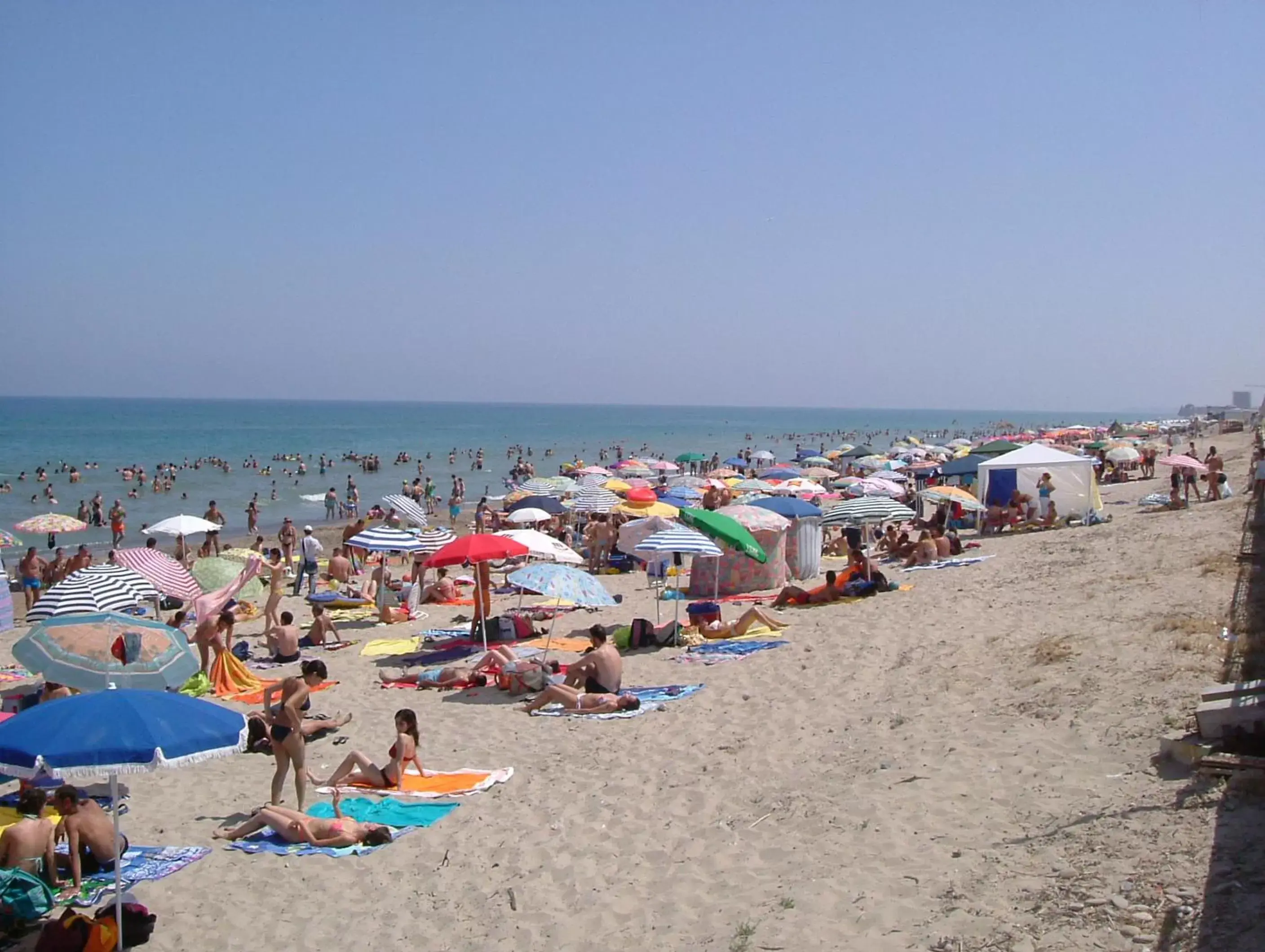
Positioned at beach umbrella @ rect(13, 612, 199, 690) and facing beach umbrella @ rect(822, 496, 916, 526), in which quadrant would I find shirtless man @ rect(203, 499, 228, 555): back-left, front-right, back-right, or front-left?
front-left

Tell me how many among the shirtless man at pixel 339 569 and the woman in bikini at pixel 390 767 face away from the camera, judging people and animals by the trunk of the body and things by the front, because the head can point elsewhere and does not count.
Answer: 1

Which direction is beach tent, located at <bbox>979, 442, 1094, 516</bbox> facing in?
toward the camera

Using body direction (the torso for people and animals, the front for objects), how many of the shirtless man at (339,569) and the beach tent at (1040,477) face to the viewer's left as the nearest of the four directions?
0

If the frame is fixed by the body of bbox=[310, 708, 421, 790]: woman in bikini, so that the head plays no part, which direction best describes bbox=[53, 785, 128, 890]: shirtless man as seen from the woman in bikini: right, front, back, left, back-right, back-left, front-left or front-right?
front-left

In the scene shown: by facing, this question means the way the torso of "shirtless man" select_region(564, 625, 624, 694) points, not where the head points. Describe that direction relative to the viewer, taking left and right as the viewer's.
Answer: facing away from the viewer and to the left of the viewer

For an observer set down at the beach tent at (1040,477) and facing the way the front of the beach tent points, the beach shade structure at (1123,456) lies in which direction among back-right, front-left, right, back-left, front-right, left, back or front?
back

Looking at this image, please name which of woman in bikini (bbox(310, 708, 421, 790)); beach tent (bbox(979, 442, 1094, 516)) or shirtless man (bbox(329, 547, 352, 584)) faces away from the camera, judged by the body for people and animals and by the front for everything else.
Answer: the shirtless man

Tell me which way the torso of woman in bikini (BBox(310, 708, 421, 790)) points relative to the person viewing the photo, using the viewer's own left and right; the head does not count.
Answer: facing to the left of the viewer

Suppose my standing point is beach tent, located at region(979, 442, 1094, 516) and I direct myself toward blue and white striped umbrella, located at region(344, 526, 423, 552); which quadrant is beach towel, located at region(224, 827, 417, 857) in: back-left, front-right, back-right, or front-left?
front-left

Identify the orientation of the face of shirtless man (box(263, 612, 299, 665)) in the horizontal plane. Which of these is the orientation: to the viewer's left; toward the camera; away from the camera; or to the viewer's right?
away from the camera

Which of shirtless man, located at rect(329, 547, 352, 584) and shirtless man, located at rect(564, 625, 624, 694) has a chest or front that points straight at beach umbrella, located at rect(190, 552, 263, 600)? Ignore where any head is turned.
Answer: shirtless man, located at rect(564, 625, 624, 694)

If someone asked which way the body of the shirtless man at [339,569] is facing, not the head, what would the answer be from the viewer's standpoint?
away from the camera

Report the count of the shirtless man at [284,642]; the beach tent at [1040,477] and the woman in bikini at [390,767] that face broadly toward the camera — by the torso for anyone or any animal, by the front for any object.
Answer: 1

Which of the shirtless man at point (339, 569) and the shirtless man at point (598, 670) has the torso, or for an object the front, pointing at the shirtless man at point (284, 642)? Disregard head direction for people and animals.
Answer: the shirtless man at point (598, 670)

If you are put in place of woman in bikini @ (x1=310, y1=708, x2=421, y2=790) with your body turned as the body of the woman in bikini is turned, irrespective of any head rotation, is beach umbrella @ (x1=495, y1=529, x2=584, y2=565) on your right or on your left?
on your right
